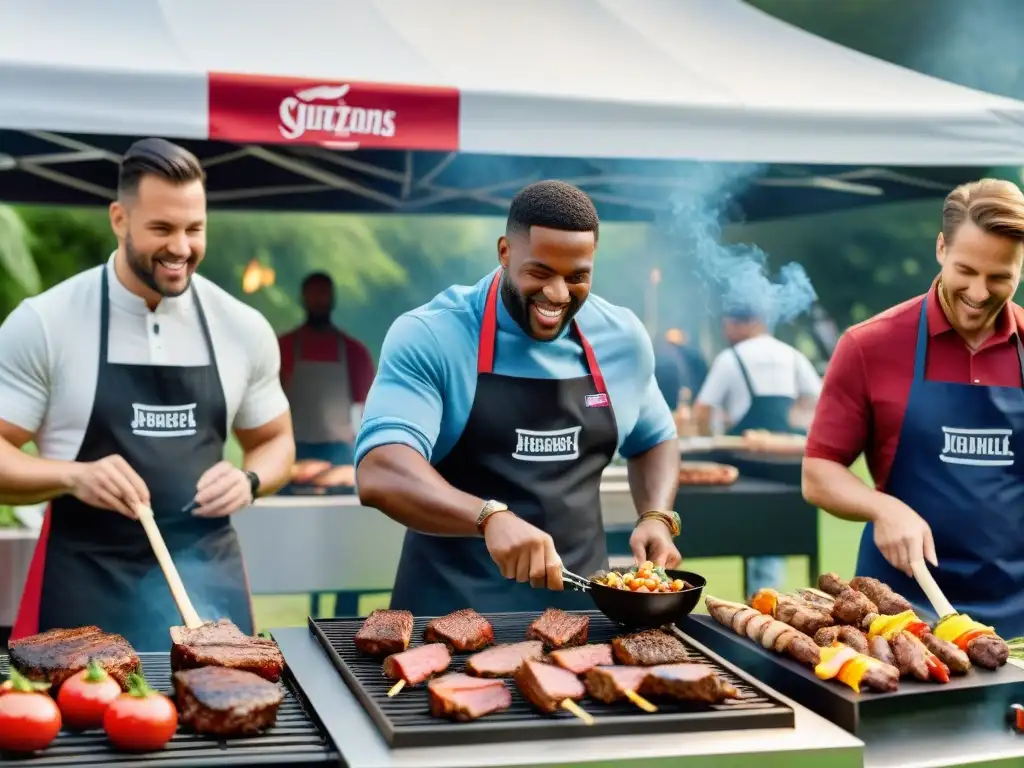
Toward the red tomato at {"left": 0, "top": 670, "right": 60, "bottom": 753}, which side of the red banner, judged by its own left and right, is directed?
front

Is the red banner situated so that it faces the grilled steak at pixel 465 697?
yes

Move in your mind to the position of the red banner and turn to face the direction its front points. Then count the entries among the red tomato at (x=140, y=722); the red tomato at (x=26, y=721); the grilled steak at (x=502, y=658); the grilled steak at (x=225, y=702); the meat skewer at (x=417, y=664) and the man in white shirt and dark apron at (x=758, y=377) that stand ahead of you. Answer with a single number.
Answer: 5

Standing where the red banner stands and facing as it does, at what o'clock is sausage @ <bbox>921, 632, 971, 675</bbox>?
The sausage is roughly at 11 o'clock from the red banner.

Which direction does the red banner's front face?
toward the camera

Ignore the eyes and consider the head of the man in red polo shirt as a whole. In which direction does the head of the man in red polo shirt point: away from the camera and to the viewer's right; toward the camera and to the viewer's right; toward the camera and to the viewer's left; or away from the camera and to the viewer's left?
toward the camera and to the viewer's left

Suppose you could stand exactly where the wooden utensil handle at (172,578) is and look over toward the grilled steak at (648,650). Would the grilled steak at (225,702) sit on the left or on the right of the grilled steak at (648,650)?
right

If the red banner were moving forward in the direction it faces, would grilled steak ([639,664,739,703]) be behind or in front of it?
in front

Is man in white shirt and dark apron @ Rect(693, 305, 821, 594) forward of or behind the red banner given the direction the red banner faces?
behind

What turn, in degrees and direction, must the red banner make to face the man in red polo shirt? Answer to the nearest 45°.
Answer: approximately 45° to its left

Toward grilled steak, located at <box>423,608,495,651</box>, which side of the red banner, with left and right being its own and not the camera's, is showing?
front

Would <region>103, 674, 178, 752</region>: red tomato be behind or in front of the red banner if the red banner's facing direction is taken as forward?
in front

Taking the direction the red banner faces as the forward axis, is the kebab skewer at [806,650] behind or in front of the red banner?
in front

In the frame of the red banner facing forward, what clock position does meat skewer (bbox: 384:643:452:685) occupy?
The meat skewer is roughly at 12 o'clock from the red banner.

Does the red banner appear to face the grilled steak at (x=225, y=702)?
yes

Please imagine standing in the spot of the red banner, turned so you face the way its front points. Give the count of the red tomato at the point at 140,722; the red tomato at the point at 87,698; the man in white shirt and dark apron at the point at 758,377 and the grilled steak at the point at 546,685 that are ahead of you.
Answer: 3

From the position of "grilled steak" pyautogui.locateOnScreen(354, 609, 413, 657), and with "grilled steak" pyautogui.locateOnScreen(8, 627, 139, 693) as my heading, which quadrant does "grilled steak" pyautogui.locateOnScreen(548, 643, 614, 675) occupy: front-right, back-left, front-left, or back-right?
back-left
